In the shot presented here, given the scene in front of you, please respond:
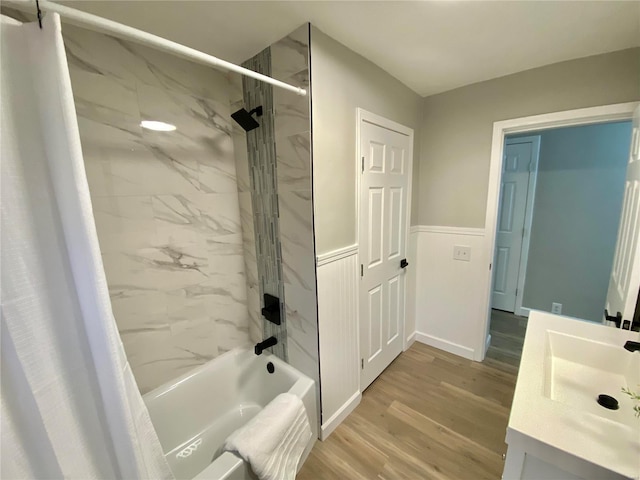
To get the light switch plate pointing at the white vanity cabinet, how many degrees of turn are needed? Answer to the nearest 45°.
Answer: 0° — it already faces it

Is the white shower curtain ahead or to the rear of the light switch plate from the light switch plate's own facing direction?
ahead

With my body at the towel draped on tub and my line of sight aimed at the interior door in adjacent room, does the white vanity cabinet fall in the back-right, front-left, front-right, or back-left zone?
front-right

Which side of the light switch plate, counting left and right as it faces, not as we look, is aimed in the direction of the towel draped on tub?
front

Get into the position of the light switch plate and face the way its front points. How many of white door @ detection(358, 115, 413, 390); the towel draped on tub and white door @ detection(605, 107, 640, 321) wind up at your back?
0

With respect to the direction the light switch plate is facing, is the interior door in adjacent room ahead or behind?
behind

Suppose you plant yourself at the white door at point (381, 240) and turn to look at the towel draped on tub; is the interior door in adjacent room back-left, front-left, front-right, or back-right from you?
back-left

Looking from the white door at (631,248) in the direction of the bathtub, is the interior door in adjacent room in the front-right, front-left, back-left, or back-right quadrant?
back-right

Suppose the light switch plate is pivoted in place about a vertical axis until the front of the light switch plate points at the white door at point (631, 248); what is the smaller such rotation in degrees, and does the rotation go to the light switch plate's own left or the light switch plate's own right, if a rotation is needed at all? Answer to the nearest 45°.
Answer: approximately 45° to the light switch plate's own left

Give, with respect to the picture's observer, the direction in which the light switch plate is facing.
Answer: facing the viewer

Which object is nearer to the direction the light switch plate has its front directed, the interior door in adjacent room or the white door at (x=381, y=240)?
the white door

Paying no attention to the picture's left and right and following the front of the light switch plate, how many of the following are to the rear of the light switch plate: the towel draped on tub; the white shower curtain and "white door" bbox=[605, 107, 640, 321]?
0

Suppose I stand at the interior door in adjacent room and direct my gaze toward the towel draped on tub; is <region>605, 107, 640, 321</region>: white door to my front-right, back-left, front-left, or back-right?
front-left

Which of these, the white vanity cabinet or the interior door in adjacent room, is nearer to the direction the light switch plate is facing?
the white vanity cabinet

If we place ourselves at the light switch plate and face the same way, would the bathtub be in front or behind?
in front

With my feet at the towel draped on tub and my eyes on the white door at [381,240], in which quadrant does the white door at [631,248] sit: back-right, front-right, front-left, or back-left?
front-right

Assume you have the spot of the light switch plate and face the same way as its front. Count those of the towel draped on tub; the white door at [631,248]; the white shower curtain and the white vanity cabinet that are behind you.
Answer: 0
